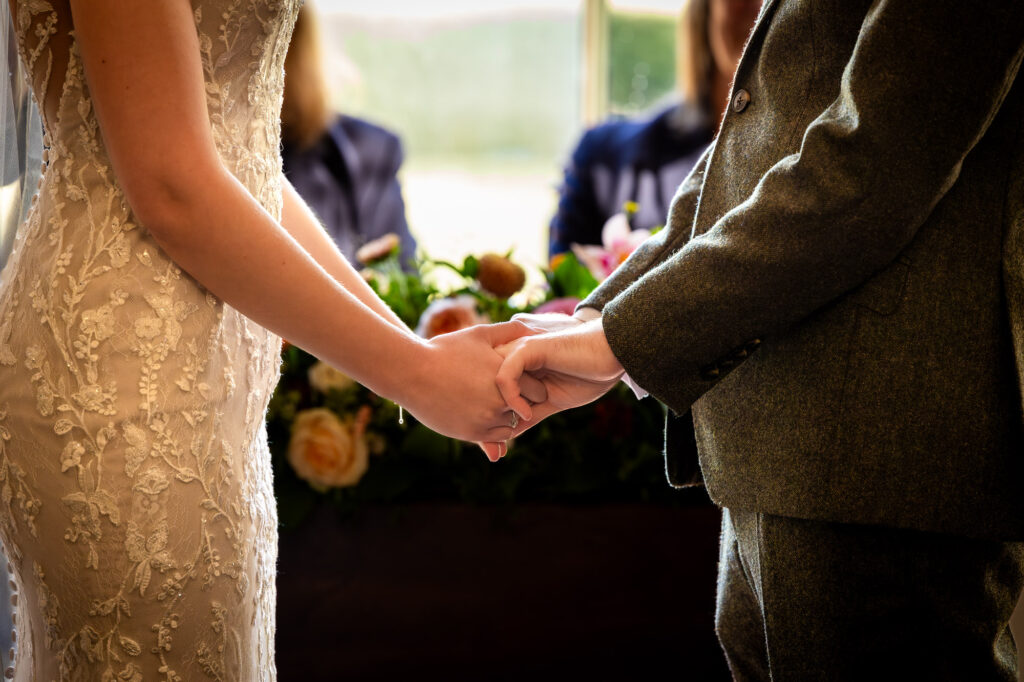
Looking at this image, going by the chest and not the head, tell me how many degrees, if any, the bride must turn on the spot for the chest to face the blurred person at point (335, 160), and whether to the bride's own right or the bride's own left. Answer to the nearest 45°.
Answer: approximately 90° to the bride's own left

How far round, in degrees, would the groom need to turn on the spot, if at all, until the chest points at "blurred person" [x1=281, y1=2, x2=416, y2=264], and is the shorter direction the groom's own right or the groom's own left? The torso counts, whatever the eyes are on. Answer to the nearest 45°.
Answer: approximately 45° to the groom's own right

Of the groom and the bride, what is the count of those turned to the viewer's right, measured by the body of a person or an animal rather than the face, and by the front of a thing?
1

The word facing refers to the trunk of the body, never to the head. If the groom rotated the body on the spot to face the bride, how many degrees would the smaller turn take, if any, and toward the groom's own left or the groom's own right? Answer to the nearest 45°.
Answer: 0° — they already face them

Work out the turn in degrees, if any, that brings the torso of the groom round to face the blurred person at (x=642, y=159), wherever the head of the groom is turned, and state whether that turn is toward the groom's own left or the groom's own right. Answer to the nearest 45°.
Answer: approximately 90° to the groom's own right

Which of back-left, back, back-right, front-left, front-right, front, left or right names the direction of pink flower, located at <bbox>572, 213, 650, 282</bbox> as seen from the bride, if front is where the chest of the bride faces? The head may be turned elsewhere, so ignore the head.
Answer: front-left

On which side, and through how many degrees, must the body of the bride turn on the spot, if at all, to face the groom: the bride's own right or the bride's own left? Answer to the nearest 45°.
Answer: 0° — they already face them

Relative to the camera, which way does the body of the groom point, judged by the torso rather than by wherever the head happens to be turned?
to the viewer's left

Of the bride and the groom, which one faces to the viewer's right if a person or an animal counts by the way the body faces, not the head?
the bride

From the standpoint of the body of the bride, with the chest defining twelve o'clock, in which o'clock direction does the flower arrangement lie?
The flower arrangement is roughly at 10 o'clock from the bride.

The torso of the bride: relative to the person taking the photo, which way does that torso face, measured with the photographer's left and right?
facing to the right of the viewer
